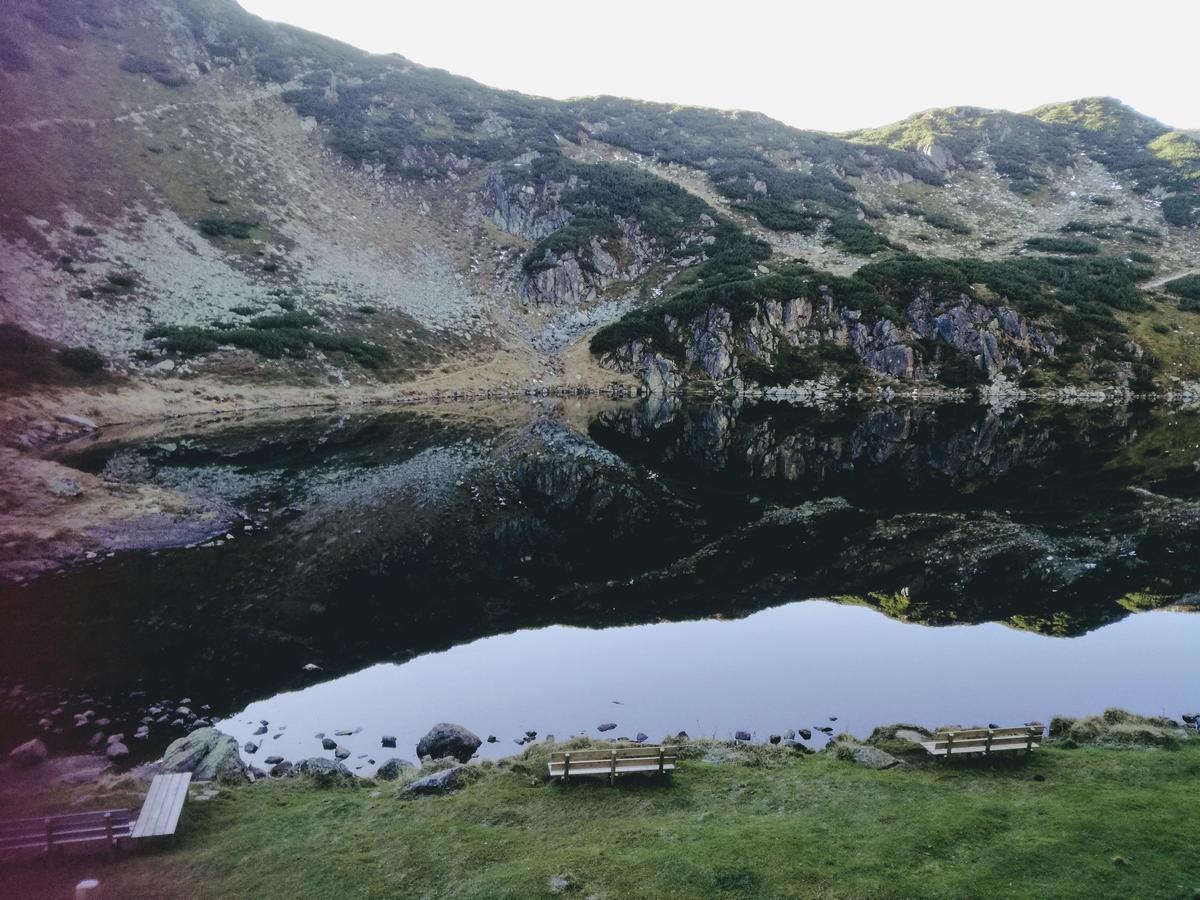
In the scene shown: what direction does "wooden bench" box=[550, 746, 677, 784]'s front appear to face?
away from the camera

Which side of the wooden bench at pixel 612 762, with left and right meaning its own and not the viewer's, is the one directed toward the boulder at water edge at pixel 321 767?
left

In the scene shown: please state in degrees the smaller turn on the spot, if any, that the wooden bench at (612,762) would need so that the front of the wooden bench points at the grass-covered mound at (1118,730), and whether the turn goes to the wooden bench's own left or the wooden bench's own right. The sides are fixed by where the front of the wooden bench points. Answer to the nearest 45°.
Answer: approximately 90° to the wooden bench's own right

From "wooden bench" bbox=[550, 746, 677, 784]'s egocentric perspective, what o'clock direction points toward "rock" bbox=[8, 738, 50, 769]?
The rock is roughly at 9 o'clock from the wooden bench.

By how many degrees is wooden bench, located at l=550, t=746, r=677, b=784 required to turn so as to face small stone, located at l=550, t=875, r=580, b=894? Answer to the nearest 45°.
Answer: approximately 180°

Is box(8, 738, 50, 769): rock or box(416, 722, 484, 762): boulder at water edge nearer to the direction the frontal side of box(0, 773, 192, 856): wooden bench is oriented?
the rock

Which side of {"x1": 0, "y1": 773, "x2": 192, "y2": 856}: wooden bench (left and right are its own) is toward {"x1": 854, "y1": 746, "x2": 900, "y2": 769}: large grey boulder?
right

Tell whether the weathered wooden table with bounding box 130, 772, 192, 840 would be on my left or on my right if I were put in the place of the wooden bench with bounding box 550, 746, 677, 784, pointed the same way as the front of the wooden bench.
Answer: on my left

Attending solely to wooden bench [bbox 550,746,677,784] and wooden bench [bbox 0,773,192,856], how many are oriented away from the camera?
2

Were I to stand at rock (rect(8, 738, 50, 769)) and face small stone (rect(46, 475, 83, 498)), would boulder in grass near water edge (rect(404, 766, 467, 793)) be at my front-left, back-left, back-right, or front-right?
back-right

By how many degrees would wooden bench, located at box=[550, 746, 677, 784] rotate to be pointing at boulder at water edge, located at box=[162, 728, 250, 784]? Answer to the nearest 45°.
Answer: approximately 90° to its left

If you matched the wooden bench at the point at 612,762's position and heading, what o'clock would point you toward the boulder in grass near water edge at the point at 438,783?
The boulder in grass near water edge is roughly at 9 o'clock from the wooden bench.

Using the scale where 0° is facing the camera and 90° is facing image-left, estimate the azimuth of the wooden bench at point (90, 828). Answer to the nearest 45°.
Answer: approximately 180°

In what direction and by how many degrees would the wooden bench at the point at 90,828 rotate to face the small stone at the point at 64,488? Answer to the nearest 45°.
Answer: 0° — it already faces it
